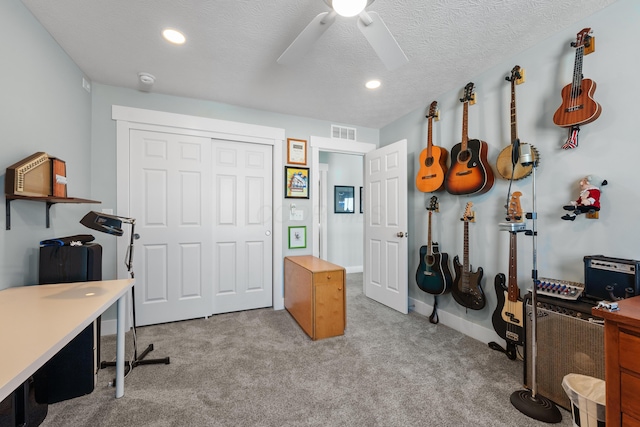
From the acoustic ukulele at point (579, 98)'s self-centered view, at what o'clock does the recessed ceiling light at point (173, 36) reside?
The recessed ceiling light is roughly at 12 o'clock from the acoustic ukulele.

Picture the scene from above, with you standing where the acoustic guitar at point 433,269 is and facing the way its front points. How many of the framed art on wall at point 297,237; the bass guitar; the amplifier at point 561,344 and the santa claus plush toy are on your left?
3

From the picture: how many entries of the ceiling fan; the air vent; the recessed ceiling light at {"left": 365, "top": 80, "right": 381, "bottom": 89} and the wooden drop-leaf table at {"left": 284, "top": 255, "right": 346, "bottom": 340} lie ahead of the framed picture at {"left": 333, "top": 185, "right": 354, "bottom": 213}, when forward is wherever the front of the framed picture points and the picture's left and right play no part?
4

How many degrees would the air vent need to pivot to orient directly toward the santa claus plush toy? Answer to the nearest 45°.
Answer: approximately 45° to its left

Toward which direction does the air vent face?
toward the camera

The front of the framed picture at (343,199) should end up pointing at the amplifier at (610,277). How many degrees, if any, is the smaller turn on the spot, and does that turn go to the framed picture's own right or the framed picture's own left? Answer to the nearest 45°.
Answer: approximately 45° to the framed picture's own left

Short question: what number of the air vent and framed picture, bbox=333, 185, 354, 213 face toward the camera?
2

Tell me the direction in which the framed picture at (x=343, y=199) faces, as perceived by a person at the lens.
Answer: facing the viewer

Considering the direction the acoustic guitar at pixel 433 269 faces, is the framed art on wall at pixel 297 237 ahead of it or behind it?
ahead

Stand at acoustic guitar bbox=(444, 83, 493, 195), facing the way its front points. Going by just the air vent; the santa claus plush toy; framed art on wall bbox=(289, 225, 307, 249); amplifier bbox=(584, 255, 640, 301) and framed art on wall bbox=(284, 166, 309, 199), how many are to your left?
2

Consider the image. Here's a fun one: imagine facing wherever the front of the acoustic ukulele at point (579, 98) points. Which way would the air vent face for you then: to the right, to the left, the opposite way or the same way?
to the left

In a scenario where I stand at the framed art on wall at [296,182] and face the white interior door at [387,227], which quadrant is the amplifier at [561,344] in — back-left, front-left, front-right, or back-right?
front-right

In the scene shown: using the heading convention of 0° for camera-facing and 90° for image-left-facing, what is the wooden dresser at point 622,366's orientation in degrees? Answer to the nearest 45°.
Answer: approximately 45°

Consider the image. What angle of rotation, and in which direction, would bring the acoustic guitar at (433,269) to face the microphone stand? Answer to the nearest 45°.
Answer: approximately 90° to its left

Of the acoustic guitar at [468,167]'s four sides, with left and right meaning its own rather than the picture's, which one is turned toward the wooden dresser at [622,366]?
left
